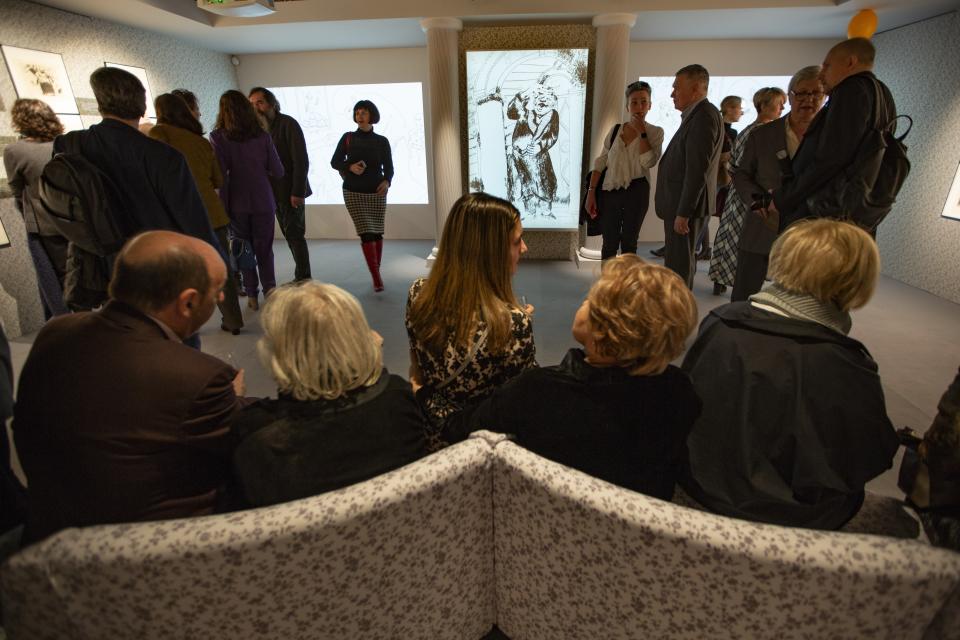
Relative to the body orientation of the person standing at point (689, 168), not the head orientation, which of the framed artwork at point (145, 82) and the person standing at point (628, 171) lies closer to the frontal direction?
the framed artwork

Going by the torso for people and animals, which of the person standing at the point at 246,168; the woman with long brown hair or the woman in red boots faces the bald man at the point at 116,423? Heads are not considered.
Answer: the woman in red boots

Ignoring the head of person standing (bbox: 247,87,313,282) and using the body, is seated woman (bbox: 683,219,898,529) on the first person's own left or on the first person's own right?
on the first person's own left

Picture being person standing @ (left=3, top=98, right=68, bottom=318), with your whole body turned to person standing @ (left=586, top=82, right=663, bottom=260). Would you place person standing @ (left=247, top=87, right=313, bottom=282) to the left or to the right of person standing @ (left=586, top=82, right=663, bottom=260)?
left

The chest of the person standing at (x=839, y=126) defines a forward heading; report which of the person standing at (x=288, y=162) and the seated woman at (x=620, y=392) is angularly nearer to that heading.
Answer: the person standing

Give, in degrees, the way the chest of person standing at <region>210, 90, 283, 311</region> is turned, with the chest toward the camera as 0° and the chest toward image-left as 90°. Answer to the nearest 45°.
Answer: approximately 180°

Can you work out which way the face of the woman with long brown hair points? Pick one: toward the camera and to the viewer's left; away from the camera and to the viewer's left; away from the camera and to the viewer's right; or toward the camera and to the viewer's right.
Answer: away from the camera and to the viewer's right

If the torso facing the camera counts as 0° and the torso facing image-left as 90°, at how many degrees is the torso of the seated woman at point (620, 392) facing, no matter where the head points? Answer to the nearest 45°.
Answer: approximately 135°

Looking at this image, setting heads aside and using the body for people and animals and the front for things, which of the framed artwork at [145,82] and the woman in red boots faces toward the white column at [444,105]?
the framed artwork

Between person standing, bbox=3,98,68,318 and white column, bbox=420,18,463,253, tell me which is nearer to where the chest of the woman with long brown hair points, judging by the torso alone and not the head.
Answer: the white column

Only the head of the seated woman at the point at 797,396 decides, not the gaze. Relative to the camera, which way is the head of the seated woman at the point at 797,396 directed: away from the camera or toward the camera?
away from the camera

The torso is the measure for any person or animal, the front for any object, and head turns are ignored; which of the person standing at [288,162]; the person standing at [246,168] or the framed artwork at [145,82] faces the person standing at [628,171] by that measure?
the framed artwork

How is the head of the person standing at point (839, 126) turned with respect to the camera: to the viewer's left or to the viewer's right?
to the viewer's left
